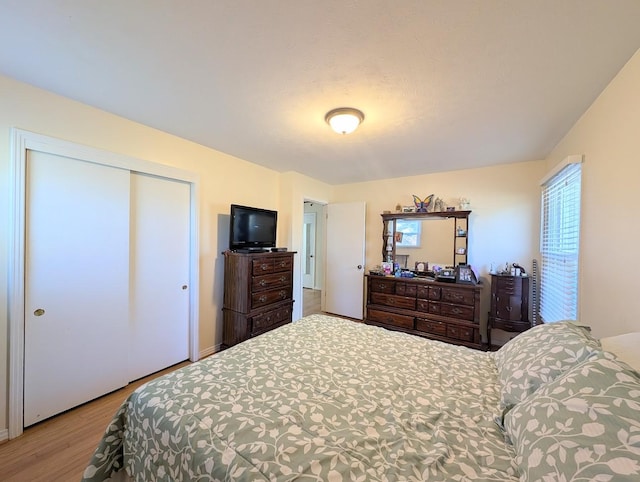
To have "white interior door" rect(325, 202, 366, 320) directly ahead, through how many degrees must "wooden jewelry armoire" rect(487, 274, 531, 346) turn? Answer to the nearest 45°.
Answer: approximately 90° to its right

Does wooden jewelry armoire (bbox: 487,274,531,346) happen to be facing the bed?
yes

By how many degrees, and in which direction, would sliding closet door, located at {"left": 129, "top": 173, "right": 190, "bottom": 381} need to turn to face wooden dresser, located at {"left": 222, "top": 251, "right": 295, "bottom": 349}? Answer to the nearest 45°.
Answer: approximately 45° to its left

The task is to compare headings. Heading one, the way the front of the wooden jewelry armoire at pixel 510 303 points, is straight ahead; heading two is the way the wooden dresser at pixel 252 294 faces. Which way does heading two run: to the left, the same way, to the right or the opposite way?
to the left

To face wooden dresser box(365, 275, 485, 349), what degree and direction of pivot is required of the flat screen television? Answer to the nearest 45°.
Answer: approximately 45° to its left

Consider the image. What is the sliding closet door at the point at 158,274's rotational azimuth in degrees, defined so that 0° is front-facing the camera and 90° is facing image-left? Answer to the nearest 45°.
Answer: approximately 315°

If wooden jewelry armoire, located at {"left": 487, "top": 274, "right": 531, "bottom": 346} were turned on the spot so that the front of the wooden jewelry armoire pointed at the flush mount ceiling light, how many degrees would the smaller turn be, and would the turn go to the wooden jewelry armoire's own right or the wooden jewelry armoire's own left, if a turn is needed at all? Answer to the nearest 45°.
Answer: approximately 45° to the wooden jewelry armoire's own right

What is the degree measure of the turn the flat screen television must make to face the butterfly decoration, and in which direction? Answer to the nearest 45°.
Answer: approximately 45° to its left
